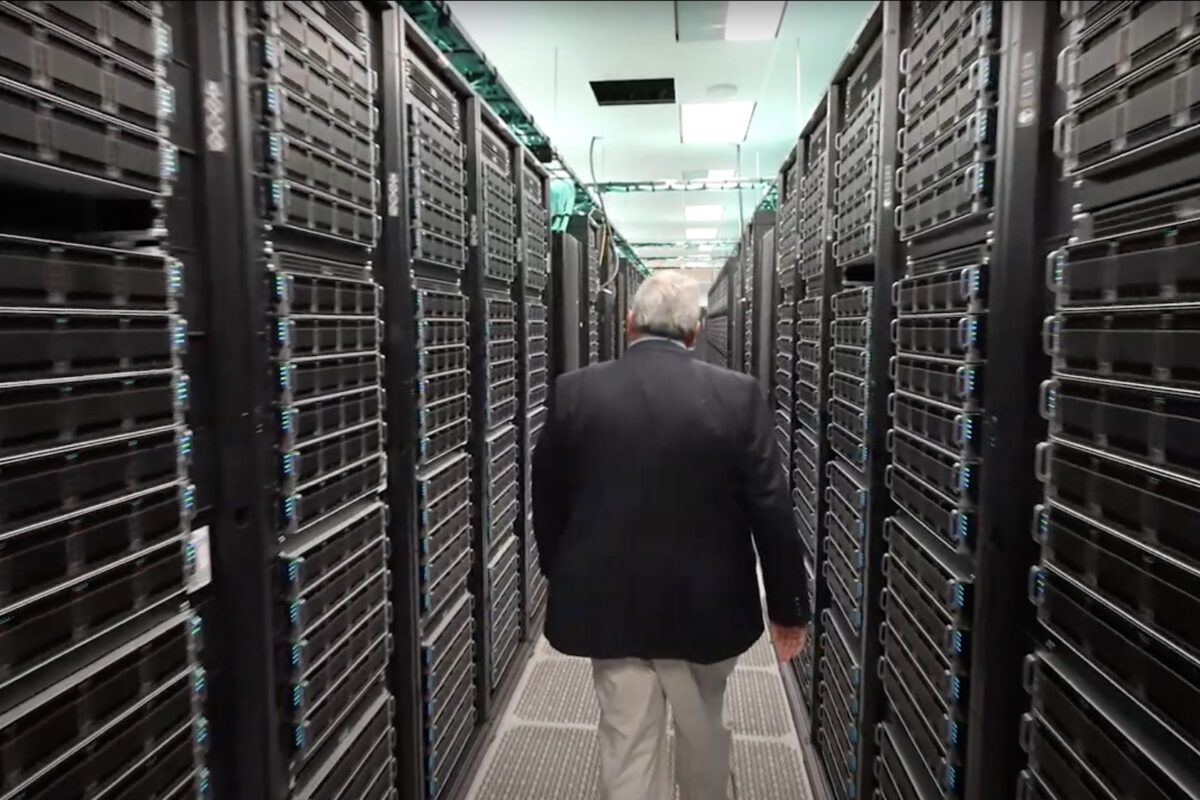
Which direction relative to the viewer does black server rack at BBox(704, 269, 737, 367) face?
to the viewer's left

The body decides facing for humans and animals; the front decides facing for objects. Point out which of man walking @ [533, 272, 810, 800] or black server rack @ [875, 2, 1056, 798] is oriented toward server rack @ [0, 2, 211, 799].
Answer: the black server rack

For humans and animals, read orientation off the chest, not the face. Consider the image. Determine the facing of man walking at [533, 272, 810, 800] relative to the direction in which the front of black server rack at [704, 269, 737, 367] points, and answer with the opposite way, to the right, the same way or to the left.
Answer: to the right

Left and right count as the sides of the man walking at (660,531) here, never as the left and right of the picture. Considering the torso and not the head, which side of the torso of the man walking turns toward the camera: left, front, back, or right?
back

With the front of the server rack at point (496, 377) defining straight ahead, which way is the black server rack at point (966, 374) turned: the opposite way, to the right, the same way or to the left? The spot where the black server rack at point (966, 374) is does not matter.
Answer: the opposite way

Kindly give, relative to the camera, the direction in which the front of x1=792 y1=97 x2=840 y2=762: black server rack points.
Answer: facing to the left of the viewer

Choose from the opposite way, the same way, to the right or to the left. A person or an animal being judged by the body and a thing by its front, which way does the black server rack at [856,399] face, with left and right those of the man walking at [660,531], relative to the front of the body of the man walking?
to the left

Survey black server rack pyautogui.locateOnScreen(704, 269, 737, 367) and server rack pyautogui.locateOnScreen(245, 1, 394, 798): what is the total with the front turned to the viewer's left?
1

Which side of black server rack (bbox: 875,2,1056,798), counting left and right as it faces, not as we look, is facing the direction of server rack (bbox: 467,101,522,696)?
right

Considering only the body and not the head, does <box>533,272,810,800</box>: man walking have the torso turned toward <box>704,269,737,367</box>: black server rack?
yes

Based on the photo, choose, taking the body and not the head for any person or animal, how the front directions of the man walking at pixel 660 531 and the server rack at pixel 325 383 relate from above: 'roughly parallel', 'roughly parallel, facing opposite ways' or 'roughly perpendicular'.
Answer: roughly perpendicular

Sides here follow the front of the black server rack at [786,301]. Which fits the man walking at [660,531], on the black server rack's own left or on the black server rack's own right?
on the black server rack's own left

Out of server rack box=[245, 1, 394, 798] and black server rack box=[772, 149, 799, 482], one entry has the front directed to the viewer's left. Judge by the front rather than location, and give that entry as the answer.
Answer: the black server rack

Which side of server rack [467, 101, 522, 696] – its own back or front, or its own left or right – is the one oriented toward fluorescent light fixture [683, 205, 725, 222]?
left

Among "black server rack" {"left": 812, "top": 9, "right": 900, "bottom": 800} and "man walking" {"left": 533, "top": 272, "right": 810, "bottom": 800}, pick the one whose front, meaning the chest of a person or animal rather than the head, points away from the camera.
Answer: the man walking
